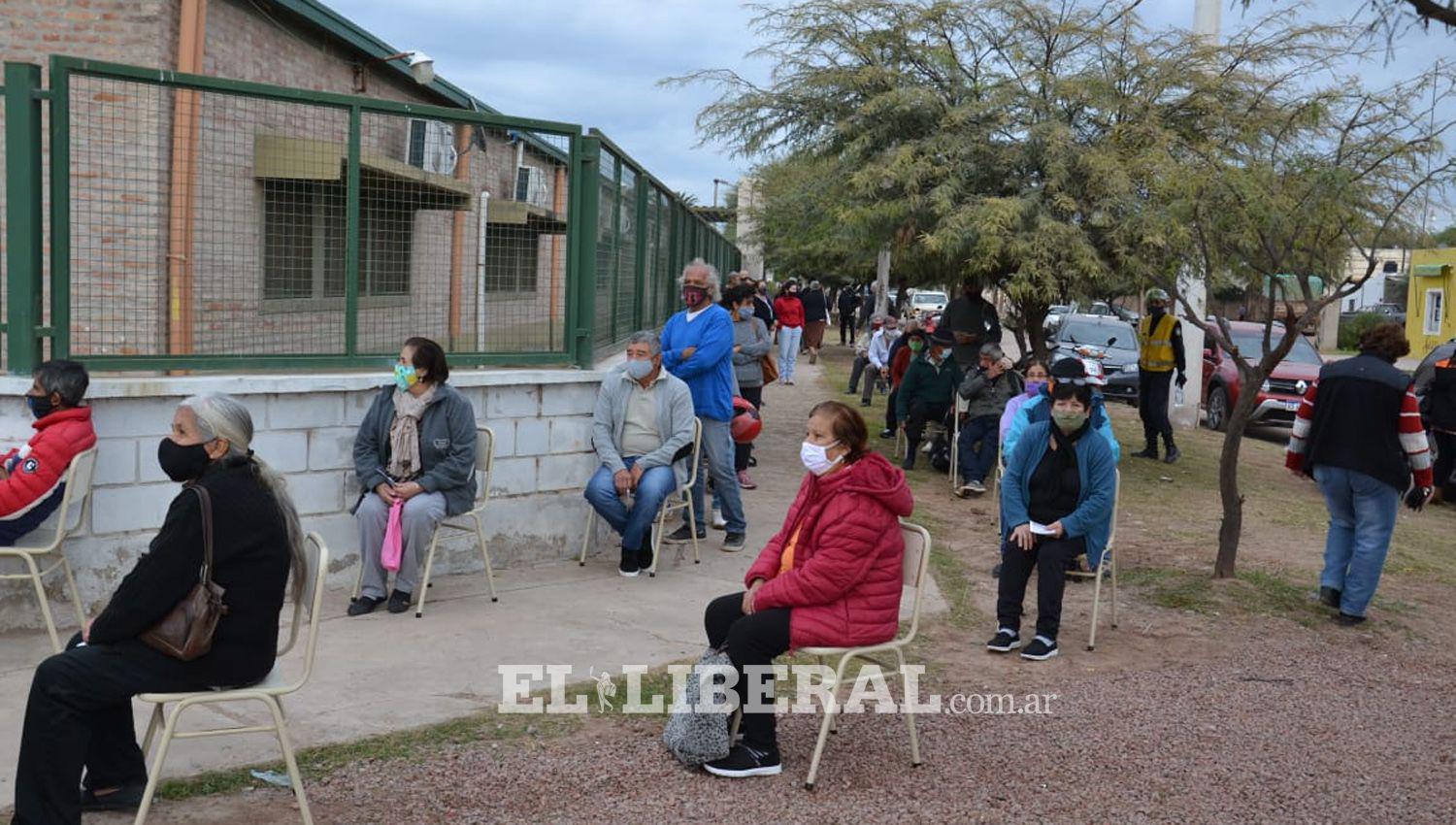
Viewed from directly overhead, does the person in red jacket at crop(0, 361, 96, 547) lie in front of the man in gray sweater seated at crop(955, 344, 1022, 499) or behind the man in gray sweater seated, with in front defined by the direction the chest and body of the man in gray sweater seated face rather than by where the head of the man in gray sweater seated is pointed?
in front

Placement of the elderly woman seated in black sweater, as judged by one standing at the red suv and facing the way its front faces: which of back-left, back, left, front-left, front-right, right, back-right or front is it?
front-right

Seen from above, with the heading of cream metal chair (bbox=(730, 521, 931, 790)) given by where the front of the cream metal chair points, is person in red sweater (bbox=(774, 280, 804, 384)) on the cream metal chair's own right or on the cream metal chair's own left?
on the cream metal chair's own right

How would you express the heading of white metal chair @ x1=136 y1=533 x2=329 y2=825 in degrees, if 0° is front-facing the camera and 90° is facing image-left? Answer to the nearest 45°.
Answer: approximately 90°

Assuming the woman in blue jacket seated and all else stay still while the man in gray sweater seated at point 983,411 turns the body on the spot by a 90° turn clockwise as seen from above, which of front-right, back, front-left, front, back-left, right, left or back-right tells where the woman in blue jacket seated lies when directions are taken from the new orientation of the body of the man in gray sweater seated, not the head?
back-left

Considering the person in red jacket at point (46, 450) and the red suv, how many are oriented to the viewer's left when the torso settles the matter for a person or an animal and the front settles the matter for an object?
1

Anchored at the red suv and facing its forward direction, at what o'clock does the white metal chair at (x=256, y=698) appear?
The white metal chair is roughly at 2 o'clock from the red suv.

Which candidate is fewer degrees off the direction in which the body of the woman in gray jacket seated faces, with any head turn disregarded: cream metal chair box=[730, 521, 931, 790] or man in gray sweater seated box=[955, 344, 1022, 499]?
the cream metal chair
